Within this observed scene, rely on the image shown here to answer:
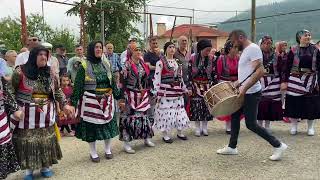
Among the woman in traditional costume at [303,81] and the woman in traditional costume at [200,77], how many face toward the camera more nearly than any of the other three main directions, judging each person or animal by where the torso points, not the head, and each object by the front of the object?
2

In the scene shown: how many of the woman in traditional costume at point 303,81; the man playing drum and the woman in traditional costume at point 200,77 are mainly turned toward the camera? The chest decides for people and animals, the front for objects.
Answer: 2

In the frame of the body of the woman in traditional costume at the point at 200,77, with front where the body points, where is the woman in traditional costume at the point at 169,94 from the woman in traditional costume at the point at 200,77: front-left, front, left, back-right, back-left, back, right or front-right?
front-right

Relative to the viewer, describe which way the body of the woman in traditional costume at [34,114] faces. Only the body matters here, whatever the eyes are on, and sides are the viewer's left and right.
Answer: facing the viewer and to the right of the viewer

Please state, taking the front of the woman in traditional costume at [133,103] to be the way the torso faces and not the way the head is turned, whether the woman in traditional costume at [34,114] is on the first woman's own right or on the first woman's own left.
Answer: on the first woman's own right

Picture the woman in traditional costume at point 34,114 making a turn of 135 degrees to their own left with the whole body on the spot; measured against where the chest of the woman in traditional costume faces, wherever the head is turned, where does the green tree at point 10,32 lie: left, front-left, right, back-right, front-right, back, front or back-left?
front

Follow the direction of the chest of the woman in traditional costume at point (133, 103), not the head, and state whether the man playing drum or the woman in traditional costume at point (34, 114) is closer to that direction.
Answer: the man playing drum

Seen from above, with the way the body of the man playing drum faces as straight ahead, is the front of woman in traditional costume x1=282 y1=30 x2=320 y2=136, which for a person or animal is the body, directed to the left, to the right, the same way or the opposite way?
to the left

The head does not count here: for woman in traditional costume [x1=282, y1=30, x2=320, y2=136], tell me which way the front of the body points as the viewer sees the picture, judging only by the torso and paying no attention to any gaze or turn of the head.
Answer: toward the camera

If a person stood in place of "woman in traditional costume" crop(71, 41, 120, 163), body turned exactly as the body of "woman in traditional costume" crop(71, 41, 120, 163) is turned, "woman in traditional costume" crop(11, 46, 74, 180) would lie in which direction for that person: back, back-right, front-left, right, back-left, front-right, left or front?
right

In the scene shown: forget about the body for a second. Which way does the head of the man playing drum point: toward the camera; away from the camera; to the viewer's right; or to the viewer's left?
to the viewer's left

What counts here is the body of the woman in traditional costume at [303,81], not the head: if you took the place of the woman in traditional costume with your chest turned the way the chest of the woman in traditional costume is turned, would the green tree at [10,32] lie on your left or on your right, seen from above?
on your right

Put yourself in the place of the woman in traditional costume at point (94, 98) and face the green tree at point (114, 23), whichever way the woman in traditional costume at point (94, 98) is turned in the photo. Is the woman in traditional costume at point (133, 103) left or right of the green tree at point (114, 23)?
right

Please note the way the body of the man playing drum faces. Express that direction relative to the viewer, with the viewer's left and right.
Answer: facing to the left of the viewer
